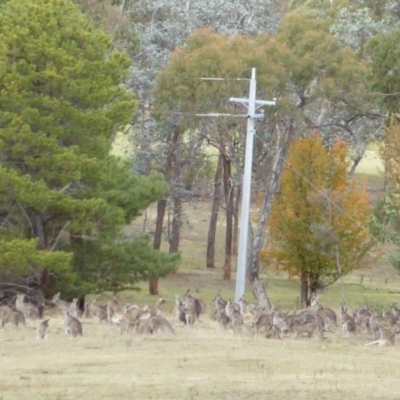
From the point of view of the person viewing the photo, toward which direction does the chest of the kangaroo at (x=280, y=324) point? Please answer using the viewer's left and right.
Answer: facing to the left of the viewer

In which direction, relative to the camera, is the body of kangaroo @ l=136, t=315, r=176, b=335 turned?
to the viewer's left
